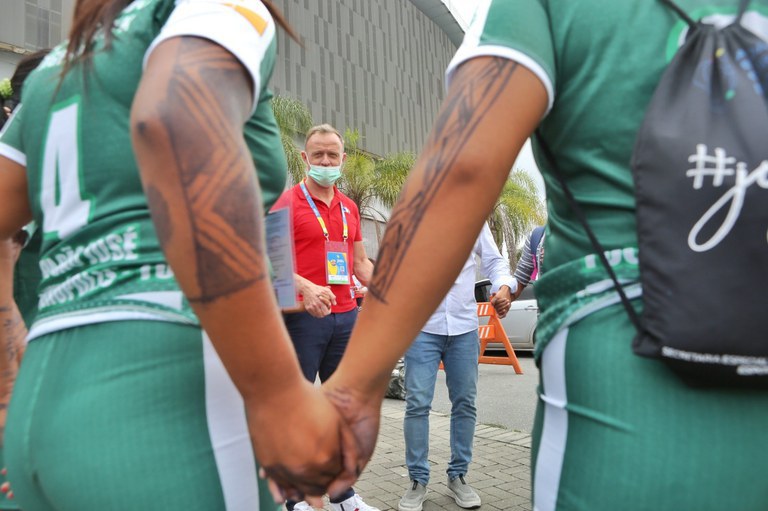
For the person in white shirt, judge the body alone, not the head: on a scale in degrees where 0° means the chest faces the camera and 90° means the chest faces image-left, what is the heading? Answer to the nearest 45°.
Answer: approximately 0°

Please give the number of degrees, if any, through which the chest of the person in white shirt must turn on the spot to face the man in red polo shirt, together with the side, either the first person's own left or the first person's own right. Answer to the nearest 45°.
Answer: approximately 90° to the first person's own right

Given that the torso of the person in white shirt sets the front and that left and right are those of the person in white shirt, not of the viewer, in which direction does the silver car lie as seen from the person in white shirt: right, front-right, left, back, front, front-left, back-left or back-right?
back

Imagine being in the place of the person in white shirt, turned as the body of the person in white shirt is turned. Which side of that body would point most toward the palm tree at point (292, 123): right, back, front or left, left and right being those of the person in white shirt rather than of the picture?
back
